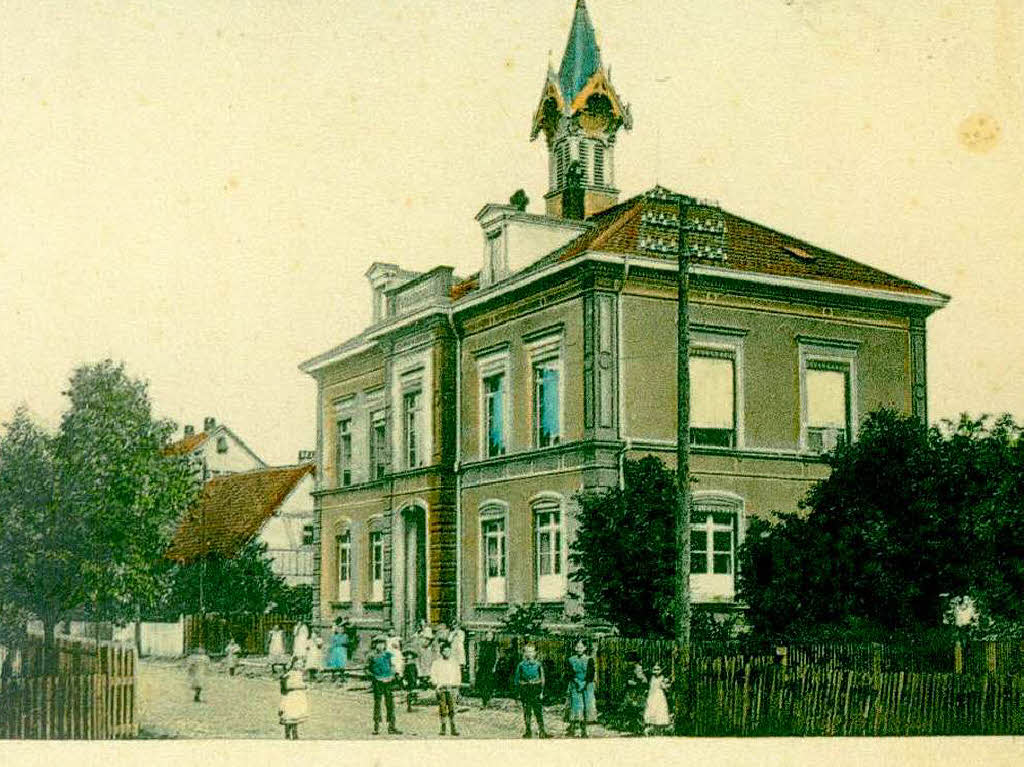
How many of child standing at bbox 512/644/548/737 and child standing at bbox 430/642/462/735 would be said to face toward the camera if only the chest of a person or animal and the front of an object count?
2

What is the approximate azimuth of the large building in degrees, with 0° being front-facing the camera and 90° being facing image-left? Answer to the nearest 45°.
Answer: approximately 45°

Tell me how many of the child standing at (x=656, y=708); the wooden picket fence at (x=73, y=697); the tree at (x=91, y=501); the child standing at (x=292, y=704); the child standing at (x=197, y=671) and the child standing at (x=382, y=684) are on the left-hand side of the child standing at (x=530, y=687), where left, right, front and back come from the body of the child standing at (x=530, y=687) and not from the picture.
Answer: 1

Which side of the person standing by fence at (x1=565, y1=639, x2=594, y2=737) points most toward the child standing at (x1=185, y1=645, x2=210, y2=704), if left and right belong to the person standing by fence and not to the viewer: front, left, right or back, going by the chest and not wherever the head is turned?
right

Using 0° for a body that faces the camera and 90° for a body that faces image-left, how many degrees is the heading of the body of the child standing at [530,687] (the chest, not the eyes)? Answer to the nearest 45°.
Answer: approximately 0°

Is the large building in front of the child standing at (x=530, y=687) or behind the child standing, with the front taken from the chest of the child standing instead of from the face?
behind

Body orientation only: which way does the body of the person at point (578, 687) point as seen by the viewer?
toward the camera

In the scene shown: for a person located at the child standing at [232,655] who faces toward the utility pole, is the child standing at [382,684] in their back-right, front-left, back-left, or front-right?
front-right

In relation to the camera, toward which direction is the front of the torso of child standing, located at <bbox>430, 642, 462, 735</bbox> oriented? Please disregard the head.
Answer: toward the camera

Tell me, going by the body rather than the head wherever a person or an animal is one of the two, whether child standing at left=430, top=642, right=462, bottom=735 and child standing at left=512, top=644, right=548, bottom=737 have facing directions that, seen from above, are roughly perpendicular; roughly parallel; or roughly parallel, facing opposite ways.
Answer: roughly parallel

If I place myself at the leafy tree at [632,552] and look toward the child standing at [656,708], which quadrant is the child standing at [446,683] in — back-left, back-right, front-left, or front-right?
front-right

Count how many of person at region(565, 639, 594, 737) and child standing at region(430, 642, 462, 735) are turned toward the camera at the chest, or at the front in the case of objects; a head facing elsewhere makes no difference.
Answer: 2

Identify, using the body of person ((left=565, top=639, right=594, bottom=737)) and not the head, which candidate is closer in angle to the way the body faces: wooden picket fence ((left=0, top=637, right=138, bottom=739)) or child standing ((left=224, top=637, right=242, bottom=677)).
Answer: the wooden picket fence

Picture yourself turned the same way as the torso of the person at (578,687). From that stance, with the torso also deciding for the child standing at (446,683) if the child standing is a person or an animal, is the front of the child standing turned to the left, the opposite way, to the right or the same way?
the same way

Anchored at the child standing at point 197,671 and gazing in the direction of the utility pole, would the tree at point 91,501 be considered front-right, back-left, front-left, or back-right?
back-left

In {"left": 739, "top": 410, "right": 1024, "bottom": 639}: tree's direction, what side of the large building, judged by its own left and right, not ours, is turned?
left

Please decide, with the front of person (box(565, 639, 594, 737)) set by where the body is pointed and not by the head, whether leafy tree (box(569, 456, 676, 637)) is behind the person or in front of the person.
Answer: behind
